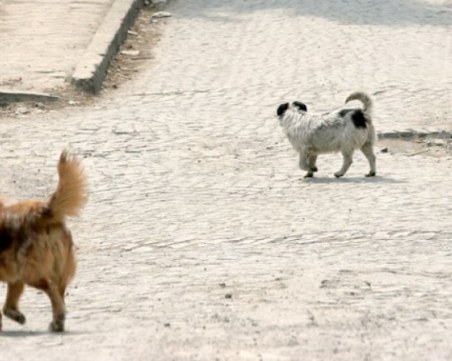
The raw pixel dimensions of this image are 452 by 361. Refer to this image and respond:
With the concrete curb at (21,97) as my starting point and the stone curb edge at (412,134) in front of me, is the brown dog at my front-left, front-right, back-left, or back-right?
front-right

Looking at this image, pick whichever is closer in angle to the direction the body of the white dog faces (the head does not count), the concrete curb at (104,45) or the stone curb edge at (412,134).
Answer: the concrete curb

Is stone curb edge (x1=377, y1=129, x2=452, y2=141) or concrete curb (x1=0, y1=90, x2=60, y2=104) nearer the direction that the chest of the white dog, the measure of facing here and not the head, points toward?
the concrete curb

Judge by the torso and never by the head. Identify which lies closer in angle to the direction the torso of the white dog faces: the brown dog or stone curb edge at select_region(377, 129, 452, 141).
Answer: the brown dog

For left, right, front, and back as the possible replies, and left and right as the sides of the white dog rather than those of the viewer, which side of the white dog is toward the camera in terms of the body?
left

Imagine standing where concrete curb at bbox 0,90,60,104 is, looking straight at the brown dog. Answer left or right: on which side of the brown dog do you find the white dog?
left

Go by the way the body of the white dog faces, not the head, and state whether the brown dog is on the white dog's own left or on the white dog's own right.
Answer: on the white dog's own left
